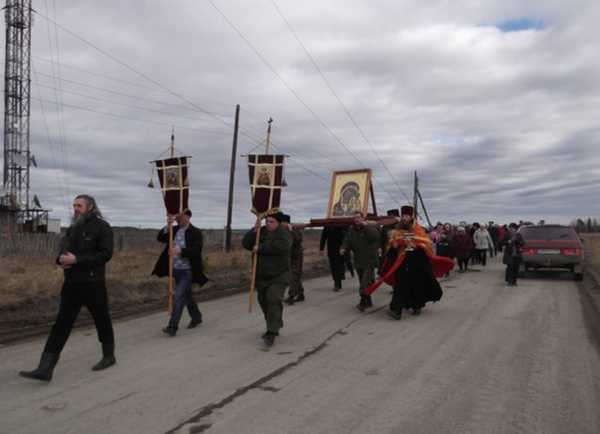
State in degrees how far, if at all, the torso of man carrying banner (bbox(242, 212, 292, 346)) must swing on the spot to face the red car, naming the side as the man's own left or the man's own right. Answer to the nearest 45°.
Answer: approximately 180°

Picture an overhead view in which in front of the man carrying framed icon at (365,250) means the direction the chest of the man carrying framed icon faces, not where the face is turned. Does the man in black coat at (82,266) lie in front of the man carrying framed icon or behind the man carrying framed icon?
in front

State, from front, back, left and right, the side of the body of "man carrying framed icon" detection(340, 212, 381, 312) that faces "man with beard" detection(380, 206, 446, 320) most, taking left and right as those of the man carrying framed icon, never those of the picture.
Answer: left

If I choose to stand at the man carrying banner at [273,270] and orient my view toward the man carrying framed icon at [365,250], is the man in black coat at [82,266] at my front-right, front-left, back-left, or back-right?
back-left

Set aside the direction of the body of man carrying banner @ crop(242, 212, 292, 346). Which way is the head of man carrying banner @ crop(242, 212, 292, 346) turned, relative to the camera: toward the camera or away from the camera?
toward the camera

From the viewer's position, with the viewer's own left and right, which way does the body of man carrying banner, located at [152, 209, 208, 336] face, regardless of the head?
facing the viewer and to the left of the viewer

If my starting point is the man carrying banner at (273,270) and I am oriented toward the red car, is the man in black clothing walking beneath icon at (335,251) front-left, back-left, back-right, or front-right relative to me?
front-left

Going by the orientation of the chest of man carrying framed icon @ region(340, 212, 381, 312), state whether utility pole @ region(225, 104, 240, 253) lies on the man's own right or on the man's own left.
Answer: on the man's own right
